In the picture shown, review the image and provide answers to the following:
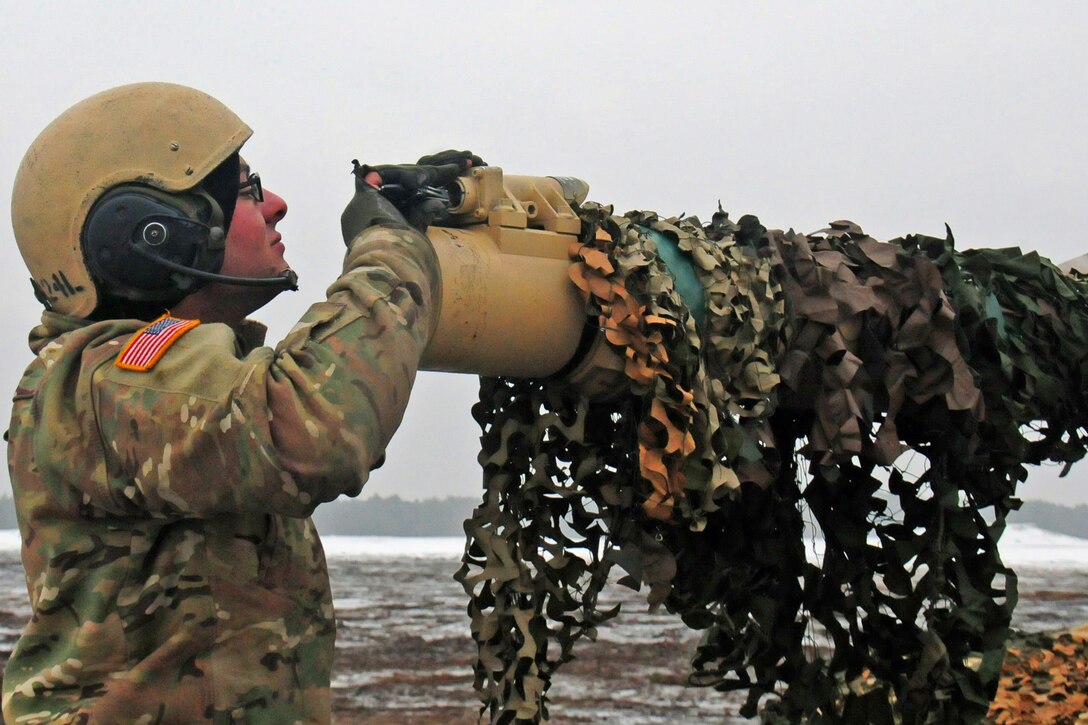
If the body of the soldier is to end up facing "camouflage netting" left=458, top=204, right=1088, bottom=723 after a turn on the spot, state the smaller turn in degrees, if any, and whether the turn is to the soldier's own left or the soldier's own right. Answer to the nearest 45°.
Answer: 0° — they already face it

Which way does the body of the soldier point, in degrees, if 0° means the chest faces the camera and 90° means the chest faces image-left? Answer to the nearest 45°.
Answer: approximately 270°

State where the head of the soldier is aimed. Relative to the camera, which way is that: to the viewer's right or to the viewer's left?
to the viewer's right
